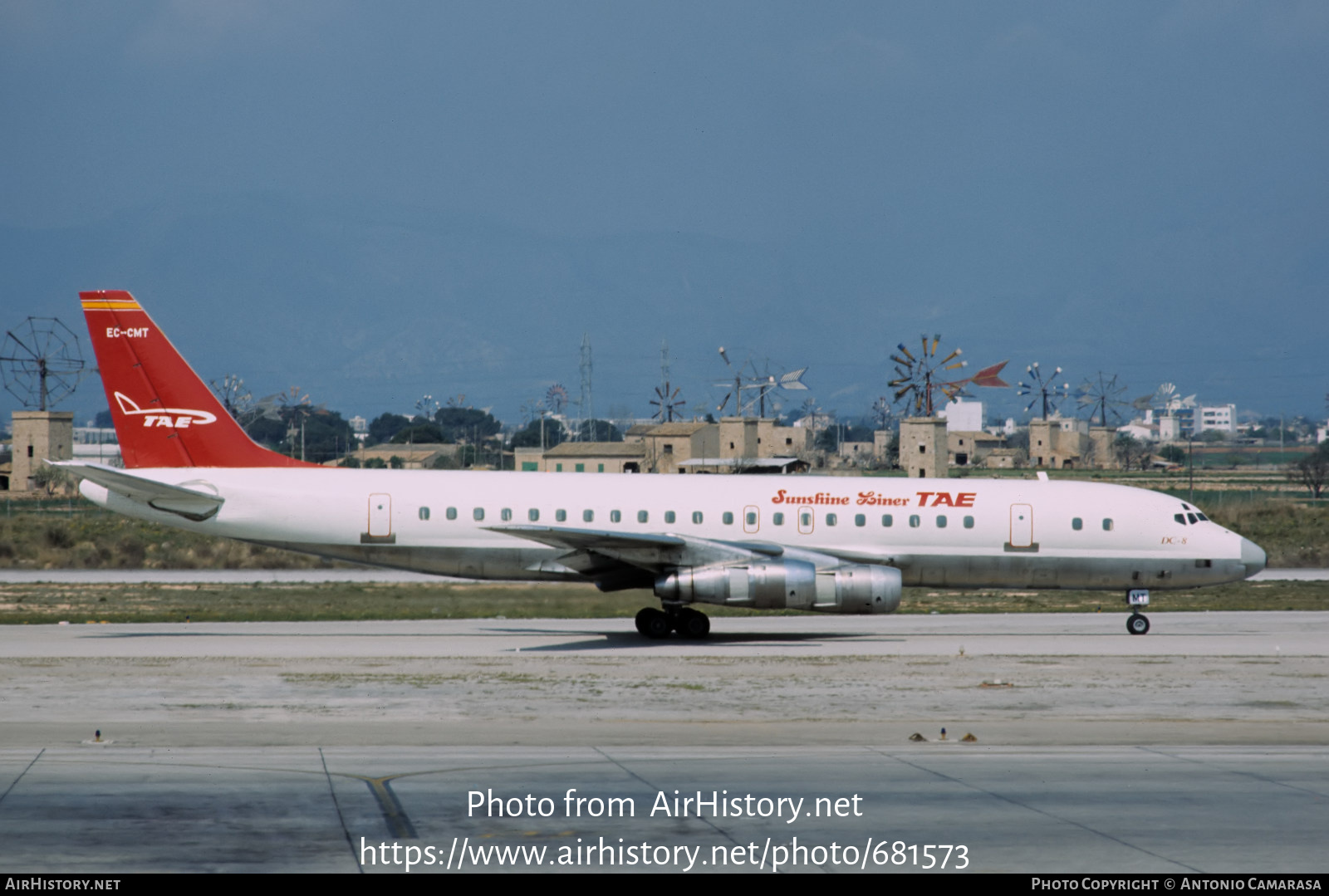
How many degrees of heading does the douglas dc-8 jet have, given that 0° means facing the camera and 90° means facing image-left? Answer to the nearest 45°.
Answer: approximately 270°
